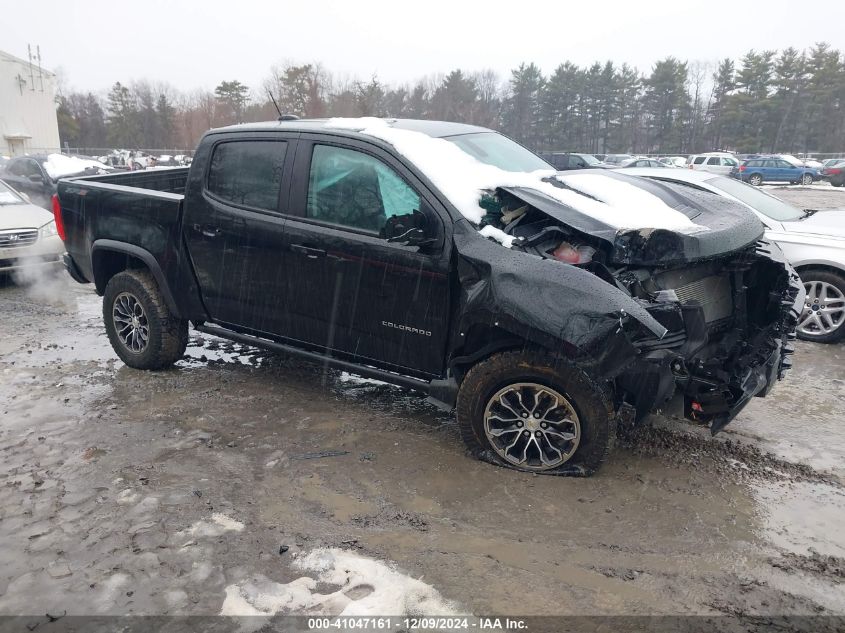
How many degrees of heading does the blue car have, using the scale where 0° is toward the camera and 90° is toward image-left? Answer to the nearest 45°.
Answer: approximately 270°

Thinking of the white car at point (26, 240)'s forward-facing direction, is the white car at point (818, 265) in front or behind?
in front

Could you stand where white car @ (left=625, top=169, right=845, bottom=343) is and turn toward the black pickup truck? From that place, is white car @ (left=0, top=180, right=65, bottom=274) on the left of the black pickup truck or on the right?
right

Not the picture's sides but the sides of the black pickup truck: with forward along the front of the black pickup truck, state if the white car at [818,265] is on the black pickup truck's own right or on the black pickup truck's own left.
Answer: on the black pickup truck's own left

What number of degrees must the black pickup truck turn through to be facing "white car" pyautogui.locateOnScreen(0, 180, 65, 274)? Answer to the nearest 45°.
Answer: approximately 180°

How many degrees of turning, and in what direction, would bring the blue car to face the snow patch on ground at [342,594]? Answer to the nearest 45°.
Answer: approximately 90° to its right

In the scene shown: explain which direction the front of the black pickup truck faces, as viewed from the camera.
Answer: facing the viewer and to the right of the viewer
